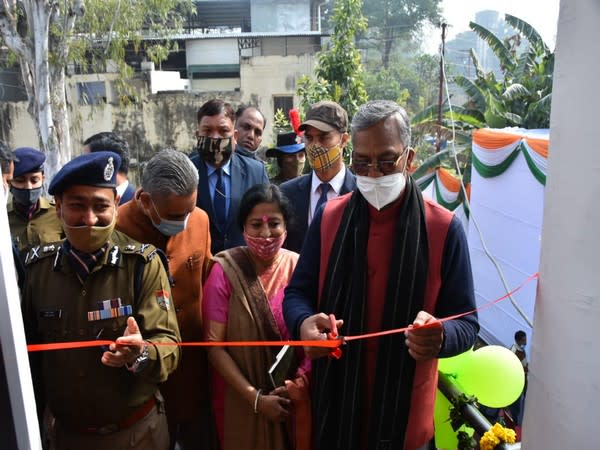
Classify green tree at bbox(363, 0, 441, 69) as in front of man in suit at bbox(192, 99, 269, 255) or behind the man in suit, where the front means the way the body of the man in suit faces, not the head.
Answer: behind

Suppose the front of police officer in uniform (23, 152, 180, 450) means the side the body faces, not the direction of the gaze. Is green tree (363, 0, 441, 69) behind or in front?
behind

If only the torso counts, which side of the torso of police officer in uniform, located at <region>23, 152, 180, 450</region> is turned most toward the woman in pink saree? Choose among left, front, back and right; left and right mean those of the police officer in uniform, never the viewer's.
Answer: left

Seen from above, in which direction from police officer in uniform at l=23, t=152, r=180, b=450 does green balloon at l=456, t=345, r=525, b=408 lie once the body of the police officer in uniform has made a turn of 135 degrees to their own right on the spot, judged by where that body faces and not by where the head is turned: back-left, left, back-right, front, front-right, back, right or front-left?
back-right

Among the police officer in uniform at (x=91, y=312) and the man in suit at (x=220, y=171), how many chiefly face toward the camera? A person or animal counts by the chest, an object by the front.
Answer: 2

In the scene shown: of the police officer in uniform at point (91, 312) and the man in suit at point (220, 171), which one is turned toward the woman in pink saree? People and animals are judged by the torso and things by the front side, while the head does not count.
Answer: the man in suit

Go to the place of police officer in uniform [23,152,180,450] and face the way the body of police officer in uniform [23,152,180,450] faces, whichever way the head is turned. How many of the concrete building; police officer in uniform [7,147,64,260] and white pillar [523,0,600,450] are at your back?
2

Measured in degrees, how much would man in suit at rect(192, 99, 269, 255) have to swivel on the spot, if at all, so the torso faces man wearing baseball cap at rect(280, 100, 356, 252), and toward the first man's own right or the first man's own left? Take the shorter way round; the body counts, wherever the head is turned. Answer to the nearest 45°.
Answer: approximately 90° to the first man's own left

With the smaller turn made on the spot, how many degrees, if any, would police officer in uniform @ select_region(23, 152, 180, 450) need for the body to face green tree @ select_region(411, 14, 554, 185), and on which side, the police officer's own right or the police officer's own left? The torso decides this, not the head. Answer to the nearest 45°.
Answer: approximately 135° to the police officer's own left

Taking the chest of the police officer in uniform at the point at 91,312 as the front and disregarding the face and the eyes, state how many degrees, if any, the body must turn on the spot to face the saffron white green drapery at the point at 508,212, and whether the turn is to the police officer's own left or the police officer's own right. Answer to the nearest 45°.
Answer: approximately 135° to the police officer's own left

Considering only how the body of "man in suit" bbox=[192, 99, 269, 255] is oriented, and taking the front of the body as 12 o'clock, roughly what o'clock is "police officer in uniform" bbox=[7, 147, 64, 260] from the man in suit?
The police officer in uniform is roughly at 3 o'clock from the man in suit.

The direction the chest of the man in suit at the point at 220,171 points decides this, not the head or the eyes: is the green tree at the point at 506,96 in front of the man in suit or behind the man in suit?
behind

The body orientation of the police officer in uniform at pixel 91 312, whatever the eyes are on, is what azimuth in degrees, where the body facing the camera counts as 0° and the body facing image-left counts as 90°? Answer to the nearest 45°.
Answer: approximately 0°

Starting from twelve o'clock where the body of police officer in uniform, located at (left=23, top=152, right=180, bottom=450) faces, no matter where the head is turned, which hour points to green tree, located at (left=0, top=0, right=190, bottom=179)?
The green tree is roughly at 6 o'clock from the police officer in uniform.
